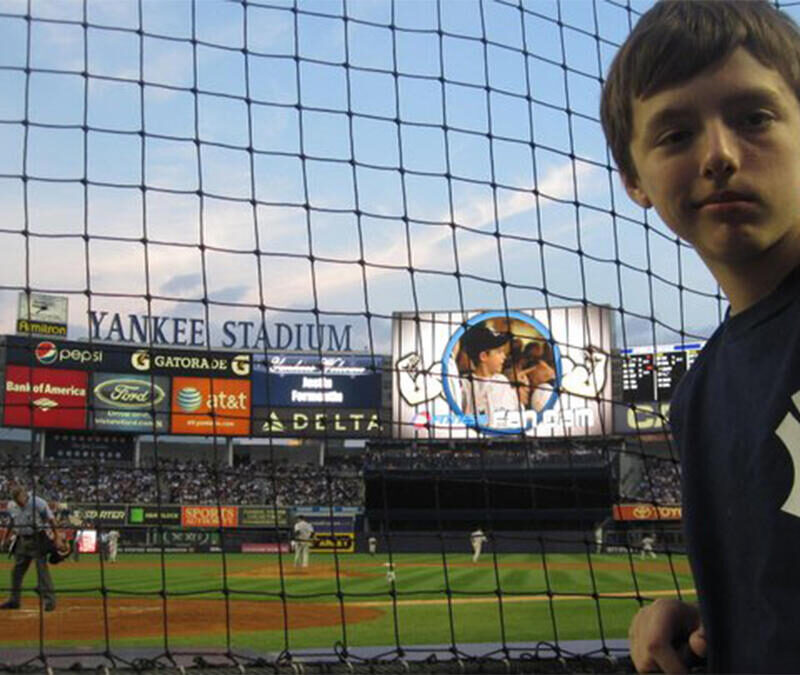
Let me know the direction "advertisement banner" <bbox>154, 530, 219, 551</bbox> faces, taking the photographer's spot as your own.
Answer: facing the viewer

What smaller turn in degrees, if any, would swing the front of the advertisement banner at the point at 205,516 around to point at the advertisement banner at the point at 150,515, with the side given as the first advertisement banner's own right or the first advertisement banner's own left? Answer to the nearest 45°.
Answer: approximately 90° to the first advertisement banner's own right

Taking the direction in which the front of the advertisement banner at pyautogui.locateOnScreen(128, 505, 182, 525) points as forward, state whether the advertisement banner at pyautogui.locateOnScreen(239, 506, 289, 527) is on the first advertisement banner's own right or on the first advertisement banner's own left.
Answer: on the first advertisement banner's own left

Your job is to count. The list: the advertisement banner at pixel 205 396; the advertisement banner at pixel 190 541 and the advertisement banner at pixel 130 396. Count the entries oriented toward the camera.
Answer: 3

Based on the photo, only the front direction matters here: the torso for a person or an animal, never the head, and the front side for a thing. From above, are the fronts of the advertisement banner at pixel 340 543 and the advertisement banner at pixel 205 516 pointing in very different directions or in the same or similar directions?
same or similar directions

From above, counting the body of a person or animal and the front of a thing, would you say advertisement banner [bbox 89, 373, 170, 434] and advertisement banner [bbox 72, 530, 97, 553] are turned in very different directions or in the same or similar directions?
same or similar directions

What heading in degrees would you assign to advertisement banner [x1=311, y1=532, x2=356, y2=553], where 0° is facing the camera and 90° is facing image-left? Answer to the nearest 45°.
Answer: approximately 0°

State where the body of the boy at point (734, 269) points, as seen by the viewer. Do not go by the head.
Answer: toward the camera

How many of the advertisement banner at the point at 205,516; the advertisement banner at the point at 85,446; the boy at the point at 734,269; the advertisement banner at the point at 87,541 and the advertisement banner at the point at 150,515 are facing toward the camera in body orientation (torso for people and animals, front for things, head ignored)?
5

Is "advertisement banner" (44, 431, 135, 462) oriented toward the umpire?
yes

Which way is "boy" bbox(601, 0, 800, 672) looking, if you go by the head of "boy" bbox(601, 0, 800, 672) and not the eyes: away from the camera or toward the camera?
toward the camera

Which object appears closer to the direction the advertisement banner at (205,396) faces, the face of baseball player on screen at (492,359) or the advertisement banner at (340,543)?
the advertisement banner

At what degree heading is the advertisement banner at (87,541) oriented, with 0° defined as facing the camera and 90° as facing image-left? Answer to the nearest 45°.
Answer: approximately 0°

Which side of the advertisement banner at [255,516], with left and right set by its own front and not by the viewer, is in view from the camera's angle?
front
